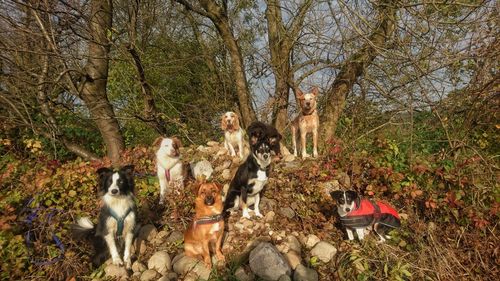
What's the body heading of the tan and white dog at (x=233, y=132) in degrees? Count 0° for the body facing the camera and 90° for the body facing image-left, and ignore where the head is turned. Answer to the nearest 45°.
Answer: approximately 0°

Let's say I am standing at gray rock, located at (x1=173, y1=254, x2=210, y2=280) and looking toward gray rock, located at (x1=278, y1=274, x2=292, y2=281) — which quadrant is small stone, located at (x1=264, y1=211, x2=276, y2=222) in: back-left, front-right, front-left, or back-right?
front-left

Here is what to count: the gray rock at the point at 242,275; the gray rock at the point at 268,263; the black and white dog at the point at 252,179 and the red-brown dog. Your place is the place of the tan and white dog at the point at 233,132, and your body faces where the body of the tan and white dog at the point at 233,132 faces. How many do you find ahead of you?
4

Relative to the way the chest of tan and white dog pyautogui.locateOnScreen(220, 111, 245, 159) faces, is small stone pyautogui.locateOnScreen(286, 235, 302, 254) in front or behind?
in front

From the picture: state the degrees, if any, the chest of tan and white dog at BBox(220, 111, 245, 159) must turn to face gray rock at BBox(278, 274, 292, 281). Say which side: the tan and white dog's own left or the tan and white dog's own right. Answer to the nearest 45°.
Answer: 0° — it already faces it

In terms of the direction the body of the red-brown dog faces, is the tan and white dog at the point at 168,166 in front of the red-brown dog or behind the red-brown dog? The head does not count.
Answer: behind

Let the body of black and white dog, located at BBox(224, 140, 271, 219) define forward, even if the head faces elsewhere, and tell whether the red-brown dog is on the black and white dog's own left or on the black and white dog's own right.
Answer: on the black and white dog's own right

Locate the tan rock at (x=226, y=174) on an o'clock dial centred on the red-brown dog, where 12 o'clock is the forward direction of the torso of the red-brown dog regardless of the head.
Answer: The tan rock is roughly at 8 o'clock from the red-brown dog.

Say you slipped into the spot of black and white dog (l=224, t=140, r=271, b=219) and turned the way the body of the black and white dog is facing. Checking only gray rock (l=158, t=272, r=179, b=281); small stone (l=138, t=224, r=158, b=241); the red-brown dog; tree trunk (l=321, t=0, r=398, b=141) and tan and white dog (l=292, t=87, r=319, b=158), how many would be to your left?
2

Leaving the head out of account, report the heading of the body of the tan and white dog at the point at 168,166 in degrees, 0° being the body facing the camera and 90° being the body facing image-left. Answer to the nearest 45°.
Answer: approximately 0°

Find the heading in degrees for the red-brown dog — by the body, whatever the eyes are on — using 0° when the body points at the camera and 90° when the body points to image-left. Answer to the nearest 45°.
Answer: approximately 315°
